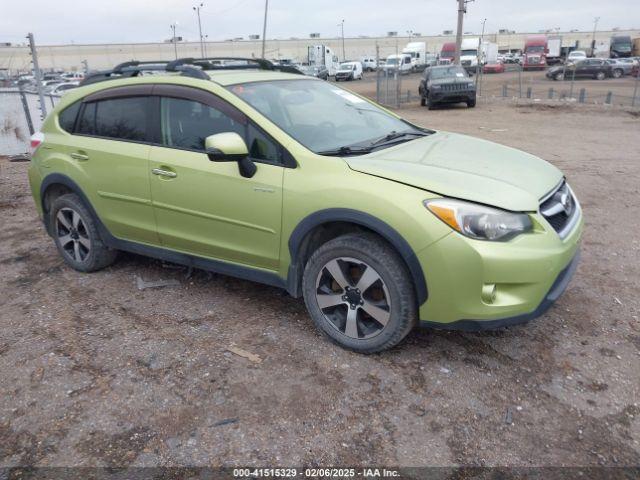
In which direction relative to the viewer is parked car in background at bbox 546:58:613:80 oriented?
to the viewer's left

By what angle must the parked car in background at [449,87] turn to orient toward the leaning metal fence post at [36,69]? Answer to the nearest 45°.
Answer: approximately 45° to its right

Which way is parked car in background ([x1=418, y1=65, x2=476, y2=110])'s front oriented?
toward the camera

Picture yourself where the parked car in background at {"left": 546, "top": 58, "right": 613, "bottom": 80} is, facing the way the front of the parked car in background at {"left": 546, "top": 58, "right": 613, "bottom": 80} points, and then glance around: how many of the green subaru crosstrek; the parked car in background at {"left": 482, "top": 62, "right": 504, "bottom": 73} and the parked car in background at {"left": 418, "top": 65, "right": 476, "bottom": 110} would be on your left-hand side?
2

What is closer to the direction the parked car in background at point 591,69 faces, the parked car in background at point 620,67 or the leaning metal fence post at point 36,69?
the leaning metal fence post

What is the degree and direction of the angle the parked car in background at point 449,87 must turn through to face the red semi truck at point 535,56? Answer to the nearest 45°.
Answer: approximately 180°

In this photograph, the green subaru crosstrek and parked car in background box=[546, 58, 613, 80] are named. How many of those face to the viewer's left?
1

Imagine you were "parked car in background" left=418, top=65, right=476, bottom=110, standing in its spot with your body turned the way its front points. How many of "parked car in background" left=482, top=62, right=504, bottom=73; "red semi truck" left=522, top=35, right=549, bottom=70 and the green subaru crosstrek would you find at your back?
2

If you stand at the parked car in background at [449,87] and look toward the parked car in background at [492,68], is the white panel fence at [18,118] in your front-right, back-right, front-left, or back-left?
back-left

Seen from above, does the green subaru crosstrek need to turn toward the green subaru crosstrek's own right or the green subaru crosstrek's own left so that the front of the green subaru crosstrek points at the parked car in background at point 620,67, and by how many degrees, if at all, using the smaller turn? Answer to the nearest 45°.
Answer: approximately 90° to the green subaru crosstrek's own left

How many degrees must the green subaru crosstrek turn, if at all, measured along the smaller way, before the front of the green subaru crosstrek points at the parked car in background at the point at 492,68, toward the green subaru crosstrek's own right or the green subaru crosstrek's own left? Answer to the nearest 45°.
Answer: approximately 135° to the green subaru crosstrek's own left

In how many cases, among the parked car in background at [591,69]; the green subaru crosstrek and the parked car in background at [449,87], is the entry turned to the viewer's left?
1

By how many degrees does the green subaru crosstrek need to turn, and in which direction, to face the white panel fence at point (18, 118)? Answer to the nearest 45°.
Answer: approximately 180°

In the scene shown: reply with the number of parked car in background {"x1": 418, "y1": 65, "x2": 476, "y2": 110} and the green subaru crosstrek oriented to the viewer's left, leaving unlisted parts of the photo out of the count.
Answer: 0

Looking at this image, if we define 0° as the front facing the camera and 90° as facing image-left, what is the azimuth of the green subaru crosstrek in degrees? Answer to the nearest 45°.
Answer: approximately 315°

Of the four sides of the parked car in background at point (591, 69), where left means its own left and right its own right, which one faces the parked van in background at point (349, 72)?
front

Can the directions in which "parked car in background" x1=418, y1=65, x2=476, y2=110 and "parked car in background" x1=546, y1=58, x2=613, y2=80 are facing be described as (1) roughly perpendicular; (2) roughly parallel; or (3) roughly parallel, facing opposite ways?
roughly perpendicular

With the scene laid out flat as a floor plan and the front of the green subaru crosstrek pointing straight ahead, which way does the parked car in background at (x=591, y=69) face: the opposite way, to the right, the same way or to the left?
the opposite way

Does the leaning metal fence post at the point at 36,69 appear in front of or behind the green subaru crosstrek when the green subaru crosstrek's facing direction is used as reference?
behind
